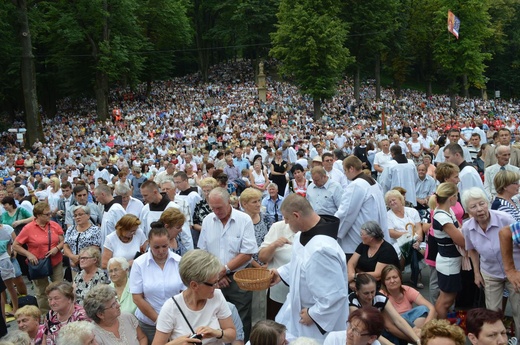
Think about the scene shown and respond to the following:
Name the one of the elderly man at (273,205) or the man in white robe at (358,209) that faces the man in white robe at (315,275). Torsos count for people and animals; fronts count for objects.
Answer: the elderly man

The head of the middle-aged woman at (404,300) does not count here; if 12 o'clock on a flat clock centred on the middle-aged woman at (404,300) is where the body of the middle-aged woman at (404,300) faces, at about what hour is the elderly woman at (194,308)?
the elderly woman at (194,308) is roughly at 1 o'clock from the middle-aged woman at (404,300).

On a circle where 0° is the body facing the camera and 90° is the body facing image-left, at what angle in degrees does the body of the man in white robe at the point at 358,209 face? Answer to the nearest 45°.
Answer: approximately 135°

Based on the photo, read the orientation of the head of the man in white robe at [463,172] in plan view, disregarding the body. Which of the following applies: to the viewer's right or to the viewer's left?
to the viewer's left

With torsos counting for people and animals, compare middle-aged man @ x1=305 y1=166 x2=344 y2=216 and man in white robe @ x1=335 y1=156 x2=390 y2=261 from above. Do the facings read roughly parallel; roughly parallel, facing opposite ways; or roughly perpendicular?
roughly perpendicular

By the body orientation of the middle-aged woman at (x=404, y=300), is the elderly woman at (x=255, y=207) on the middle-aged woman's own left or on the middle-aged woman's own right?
on the middle-aged woman's own right

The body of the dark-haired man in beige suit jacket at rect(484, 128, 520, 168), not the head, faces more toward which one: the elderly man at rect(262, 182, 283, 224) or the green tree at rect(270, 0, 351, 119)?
the elderly man
